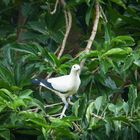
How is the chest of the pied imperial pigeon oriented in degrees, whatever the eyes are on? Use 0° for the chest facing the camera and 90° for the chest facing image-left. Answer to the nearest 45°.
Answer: approximately 270°
